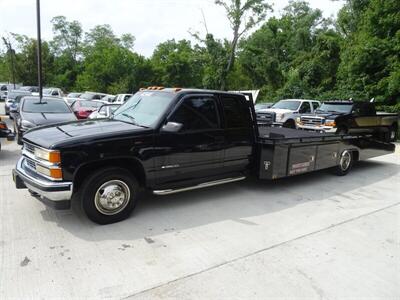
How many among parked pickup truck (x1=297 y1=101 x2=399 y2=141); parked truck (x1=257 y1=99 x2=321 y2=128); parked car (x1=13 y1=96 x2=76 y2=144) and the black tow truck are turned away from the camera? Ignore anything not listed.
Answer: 0

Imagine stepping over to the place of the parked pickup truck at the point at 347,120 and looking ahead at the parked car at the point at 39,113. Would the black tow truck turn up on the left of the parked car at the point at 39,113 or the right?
left

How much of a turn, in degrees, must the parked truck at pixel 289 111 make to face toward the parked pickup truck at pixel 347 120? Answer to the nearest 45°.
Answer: approximately 90° to its left

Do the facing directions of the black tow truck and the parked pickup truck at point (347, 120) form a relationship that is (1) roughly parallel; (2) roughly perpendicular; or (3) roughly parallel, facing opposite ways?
roughly parallel

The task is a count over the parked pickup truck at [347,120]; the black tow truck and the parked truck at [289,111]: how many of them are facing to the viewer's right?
0

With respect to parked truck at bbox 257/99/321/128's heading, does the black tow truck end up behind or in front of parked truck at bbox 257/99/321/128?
in front

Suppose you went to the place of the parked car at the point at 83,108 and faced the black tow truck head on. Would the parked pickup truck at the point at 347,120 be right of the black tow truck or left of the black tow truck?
left

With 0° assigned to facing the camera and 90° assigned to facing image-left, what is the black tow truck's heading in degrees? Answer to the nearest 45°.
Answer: approximately 45°

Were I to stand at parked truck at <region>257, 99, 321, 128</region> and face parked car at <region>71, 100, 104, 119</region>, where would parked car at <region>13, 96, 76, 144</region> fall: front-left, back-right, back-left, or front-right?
front-left

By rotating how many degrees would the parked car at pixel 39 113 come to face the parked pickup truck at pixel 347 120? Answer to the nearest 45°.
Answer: approximately 45° to its left

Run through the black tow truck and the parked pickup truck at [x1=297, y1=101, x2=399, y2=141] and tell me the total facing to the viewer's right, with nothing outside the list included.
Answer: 0

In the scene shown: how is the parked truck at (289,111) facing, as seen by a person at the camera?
facing the viewer and to the left of the viewer

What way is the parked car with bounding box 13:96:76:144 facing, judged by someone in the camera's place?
facing the viewer and to the right of the viewer
